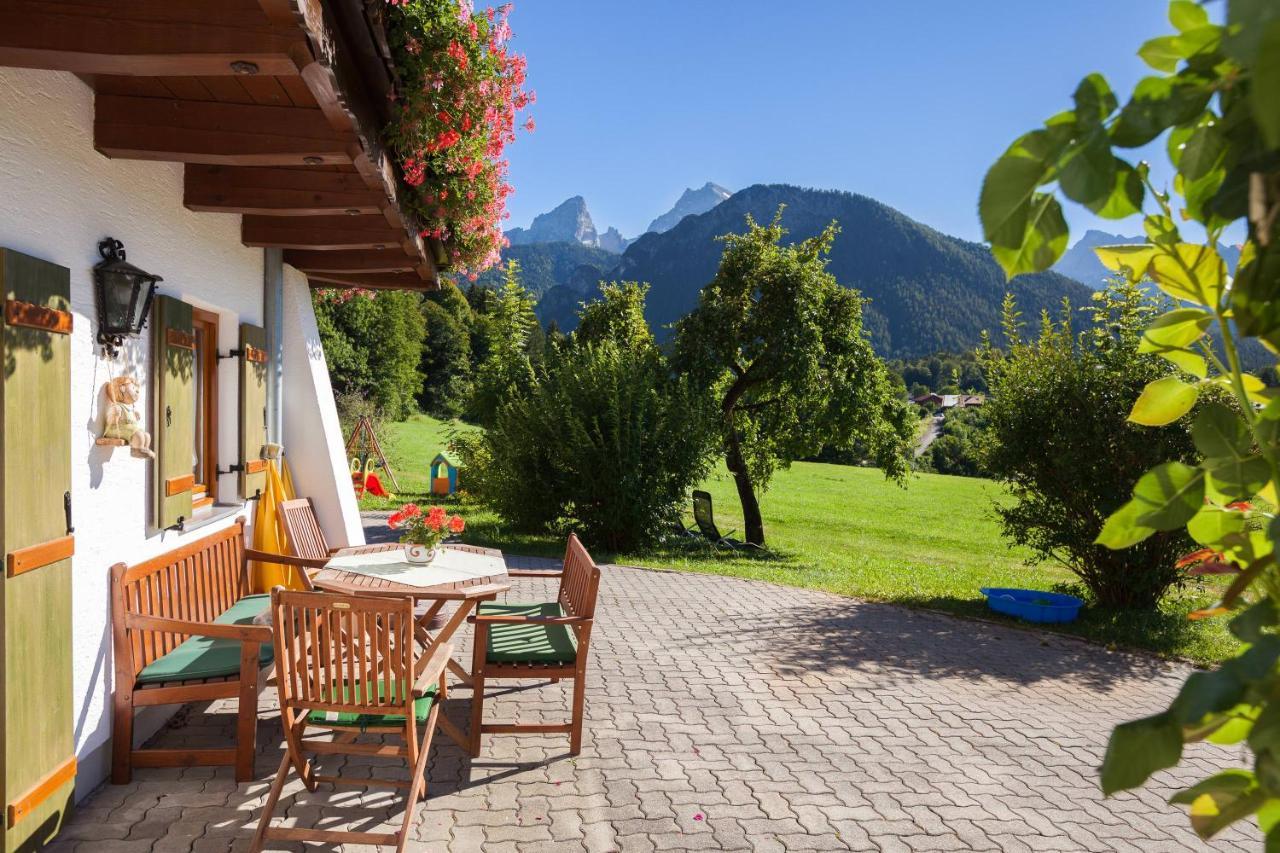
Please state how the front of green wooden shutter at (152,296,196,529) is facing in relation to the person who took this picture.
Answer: facing the viewer and to the right of the viewer

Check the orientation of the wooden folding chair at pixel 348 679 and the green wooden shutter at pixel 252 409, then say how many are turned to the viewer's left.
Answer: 0

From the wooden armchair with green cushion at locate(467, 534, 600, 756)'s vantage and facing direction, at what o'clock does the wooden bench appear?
The wooden bench is roughly at 12 o'clock from the wooden armchair with green cushion.

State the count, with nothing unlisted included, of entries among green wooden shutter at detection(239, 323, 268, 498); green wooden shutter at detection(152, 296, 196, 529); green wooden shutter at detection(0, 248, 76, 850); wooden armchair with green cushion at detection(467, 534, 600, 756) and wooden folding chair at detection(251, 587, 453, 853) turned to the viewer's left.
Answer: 1

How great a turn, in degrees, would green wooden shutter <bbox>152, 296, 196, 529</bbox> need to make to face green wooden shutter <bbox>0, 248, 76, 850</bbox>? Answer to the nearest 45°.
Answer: approximately 45° to its right

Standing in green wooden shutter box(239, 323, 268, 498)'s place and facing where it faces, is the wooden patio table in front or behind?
in front

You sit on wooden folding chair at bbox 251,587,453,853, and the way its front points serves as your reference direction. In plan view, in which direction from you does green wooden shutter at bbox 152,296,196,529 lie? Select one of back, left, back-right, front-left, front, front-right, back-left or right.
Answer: left

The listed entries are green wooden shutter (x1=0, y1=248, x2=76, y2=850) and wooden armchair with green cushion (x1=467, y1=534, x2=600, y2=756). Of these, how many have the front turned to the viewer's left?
1

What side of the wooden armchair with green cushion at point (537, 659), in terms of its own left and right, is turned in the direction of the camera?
left

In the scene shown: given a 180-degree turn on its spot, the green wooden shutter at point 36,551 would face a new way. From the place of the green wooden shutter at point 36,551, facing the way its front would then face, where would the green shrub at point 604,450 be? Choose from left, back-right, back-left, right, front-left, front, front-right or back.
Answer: right

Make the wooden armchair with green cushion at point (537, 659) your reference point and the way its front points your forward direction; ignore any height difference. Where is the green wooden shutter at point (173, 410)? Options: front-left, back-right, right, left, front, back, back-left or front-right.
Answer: front

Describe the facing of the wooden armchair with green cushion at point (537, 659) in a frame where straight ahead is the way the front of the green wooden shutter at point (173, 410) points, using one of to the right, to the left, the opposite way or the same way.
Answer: the opposite way

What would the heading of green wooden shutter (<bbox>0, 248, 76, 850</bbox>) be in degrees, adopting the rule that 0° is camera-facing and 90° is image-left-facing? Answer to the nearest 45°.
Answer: approximately 315°

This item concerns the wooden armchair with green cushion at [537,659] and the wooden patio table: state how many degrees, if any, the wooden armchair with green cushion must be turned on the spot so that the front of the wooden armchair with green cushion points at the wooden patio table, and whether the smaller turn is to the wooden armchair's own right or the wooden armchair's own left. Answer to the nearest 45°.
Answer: approximately 45° to the wooden armchair's own right
